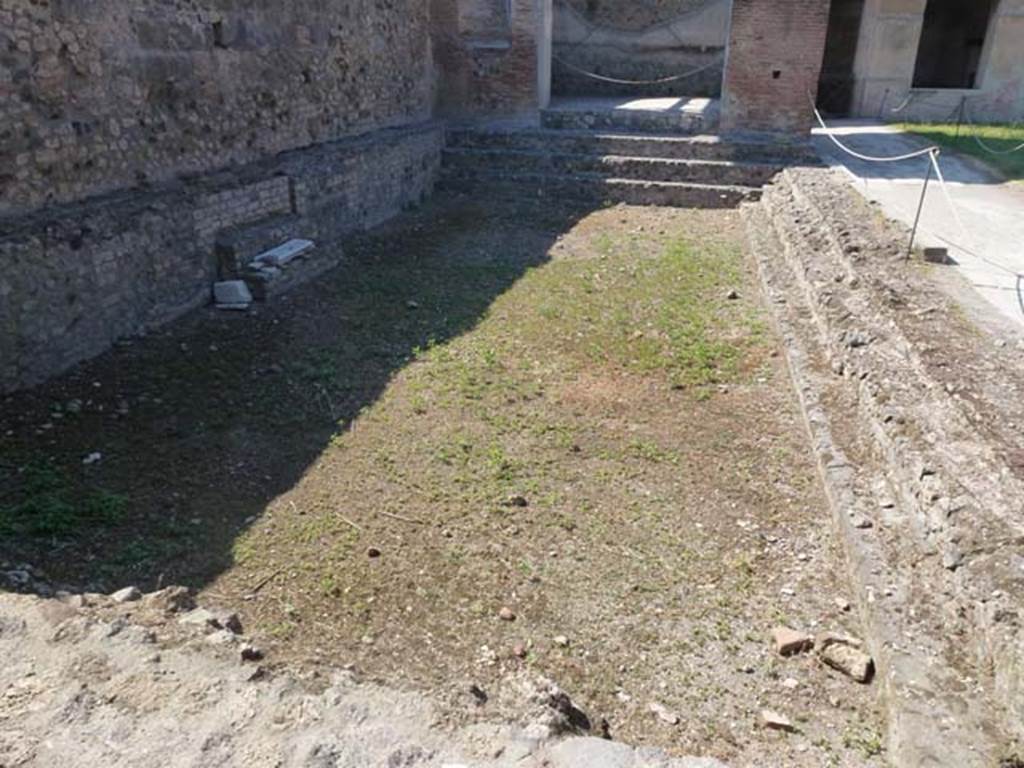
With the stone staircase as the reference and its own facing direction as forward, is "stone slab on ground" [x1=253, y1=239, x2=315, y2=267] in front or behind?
in front

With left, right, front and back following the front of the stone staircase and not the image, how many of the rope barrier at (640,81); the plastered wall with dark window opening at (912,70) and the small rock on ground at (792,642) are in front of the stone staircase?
1

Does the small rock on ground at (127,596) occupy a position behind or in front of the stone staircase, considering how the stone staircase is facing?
in front

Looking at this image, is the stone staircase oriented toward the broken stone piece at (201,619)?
yes

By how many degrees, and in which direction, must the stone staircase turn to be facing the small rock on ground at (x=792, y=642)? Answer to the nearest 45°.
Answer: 0° — it already faces it

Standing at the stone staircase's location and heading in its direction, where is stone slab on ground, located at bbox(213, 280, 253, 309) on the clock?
The stone slab on ground is roughly at 1 o'clock from the stone staircase.

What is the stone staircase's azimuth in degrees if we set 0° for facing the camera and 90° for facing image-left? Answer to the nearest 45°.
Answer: approximately 0°

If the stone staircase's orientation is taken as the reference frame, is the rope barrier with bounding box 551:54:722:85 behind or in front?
behind

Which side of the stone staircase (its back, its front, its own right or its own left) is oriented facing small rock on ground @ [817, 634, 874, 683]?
front

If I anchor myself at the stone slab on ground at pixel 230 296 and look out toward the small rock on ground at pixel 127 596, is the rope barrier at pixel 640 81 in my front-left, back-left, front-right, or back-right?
back-left

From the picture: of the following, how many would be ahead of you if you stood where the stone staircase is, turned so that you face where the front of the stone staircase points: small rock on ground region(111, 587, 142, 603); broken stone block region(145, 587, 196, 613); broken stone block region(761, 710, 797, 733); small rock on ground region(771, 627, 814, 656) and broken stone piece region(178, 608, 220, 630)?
5

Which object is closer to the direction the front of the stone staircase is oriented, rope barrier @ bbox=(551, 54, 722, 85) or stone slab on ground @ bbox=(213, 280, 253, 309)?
the stone slab on ground
